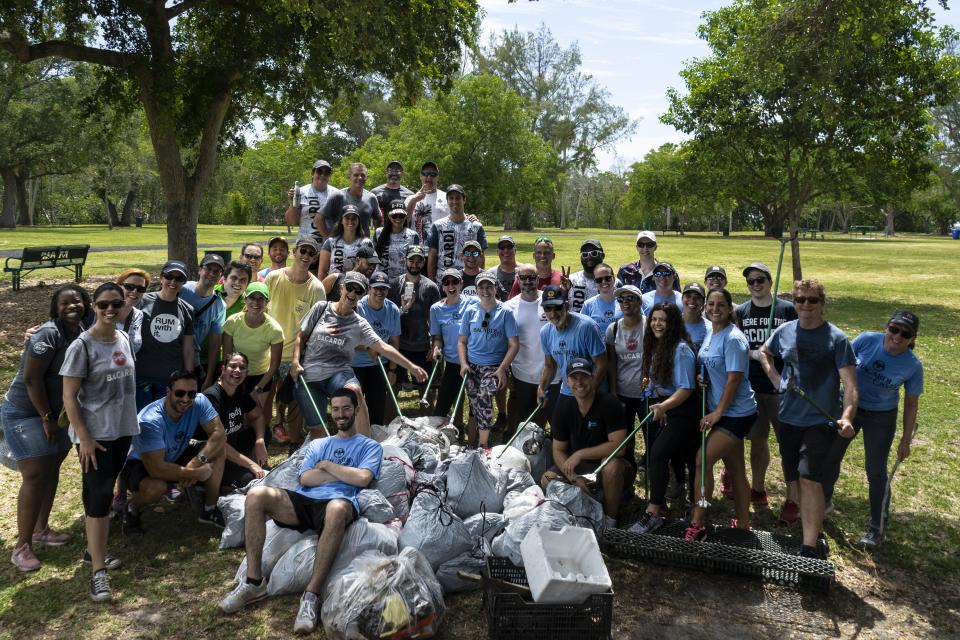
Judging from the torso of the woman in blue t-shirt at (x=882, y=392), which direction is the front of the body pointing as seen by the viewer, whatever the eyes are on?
toward the camera

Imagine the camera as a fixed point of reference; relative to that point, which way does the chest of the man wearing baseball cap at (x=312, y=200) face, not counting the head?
toward the camera

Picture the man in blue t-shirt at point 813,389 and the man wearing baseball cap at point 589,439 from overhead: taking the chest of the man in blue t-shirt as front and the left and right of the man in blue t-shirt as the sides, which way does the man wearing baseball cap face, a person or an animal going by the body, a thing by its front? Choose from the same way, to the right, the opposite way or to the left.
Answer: the same way

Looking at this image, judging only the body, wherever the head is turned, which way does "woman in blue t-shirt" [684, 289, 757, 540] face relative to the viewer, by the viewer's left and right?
facing the viewer and to the left of the viewer

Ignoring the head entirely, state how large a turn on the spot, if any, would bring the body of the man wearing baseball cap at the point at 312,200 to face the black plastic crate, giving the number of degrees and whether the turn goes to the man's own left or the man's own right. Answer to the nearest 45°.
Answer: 0° — they already face it

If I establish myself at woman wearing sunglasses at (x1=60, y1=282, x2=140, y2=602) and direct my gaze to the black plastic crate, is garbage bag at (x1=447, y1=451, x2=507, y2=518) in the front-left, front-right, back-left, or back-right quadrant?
front-left

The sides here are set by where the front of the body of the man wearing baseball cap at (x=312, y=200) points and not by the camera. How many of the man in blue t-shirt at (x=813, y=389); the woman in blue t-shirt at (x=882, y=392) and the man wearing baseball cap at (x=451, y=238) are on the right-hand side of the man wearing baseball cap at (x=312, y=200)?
0

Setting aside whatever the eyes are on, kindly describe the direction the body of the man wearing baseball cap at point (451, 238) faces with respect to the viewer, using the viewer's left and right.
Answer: facing the viewer

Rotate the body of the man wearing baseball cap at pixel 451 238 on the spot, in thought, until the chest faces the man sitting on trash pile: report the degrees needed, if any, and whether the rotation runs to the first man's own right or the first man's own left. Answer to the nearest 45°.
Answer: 0° — they already face them

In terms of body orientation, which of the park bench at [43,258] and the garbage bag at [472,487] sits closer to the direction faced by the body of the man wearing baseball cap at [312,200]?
the garbage bag

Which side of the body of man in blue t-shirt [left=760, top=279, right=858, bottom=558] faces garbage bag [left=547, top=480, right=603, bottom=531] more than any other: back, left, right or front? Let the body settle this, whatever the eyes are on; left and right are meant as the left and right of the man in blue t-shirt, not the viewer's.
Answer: right

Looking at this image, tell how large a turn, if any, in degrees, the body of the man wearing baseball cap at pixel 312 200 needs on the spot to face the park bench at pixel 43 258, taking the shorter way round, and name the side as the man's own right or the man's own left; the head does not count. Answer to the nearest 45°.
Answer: approximately 135° to the man's own right

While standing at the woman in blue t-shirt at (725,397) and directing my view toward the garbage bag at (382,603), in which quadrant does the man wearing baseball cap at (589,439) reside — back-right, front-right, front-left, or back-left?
front-right

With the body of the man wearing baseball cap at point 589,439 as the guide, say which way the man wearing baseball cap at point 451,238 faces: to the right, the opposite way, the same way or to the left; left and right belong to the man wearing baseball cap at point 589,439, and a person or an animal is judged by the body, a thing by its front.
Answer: the same way

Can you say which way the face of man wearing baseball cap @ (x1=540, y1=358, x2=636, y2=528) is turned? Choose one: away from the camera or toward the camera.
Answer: toward the camera
